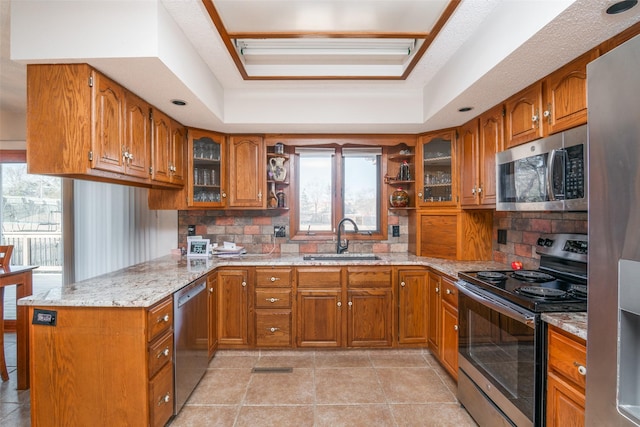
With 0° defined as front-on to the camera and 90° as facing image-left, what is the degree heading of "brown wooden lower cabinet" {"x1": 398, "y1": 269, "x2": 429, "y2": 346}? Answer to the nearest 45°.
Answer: approximately 0°

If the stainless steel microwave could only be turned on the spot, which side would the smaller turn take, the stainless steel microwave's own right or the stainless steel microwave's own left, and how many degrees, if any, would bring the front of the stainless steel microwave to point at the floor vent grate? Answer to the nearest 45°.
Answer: approximately 45° to the stainless steel microwave's own right

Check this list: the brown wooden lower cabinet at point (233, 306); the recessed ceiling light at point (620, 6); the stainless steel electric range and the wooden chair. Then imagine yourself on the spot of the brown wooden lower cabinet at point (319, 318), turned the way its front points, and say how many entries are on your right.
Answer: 2

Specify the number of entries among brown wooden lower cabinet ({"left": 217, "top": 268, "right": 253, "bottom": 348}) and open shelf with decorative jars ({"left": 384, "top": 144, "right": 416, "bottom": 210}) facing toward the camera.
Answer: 2

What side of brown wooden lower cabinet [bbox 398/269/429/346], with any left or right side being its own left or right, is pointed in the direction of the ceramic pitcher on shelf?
right

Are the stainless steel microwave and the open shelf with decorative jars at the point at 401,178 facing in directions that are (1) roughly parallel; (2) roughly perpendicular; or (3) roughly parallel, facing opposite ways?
roughly perpendicular

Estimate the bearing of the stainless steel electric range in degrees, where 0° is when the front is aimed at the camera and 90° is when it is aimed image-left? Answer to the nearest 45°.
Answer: approximately 45°
